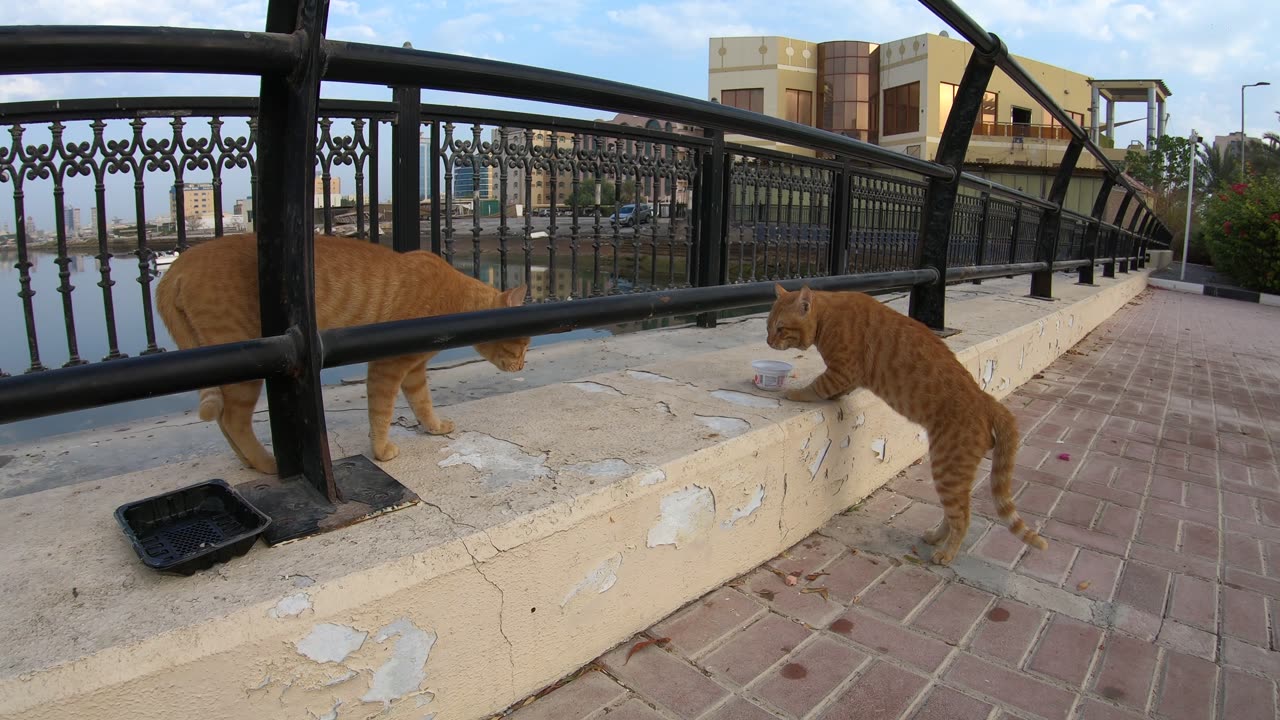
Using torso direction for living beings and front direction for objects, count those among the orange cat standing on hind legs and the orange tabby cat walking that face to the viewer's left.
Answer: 1

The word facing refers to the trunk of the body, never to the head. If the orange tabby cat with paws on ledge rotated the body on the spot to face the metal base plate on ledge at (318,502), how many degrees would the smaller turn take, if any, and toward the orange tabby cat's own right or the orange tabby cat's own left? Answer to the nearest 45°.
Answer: approximately 45° to the orange tabby cat's own left

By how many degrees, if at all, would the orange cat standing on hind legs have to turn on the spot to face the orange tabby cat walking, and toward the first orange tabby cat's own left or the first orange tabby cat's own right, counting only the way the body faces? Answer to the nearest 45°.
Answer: approximately 45° to the first orange tabby cat's own left

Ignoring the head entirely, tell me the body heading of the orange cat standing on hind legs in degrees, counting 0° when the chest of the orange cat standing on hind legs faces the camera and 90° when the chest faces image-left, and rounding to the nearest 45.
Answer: approximately 90°

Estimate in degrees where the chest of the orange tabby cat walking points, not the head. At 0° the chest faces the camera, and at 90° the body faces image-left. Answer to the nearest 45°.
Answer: approximately 270°

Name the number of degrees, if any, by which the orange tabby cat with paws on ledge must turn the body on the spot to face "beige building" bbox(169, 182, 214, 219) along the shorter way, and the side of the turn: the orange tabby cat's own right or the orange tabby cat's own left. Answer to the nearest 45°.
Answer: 0° — it already faces it
